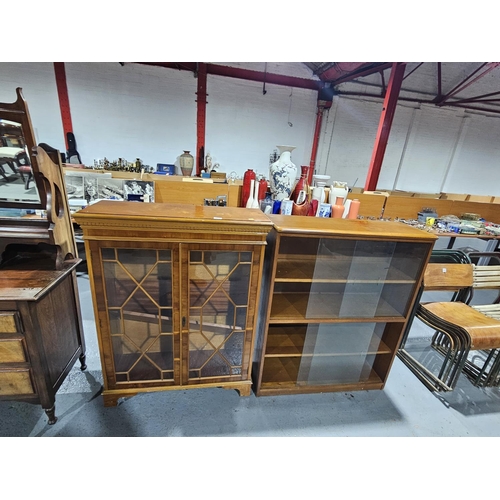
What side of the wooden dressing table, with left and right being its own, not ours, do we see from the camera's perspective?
front

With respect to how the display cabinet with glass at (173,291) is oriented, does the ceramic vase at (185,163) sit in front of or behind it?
behind

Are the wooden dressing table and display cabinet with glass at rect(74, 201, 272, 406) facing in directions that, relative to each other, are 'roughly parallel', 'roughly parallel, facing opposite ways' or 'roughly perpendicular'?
roughly parallel

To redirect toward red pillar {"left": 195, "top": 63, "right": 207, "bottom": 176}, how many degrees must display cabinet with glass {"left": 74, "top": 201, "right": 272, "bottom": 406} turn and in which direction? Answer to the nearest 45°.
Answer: approximately 180°

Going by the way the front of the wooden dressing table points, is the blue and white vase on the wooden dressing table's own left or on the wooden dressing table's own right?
on the wooden dressing table's own left

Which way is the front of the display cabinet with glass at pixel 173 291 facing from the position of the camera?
facing the viewer

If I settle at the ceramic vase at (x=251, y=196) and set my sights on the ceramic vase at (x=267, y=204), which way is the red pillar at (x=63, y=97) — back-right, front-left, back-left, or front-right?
back-left

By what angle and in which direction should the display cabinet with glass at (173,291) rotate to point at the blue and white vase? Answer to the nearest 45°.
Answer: approximately 135° to its left

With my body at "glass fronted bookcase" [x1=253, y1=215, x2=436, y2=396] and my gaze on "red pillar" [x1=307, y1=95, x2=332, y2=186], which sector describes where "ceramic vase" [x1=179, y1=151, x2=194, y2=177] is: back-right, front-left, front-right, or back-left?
front-left

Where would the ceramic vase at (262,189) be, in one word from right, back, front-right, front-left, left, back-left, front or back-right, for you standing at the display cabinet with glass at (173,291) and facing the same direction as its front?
back-left

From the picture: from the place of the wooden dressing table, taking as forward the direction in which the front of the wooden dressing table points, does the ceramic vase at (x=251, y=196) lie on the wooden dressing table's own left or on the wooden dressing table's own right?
on the wooden dressing table's own left

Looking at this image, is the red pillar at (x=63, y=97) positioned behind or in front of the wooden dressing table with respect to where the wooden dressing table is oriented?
behind

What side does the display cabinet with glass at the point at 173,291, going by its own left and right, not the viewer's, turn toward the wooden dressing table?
right
